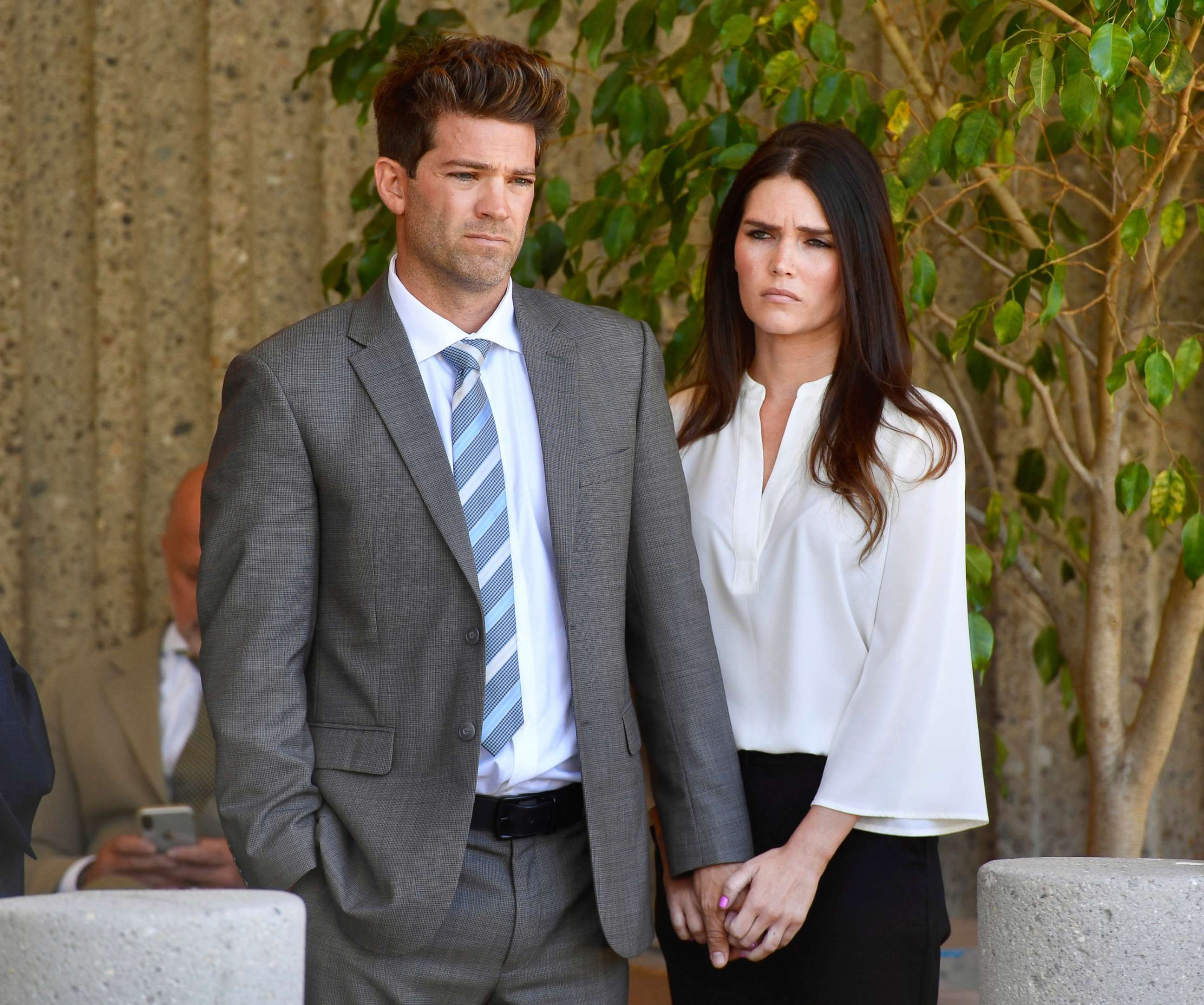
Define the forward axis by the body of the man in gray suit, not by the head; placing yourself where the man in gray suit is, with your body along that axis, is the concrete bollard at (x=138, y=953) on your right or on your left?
on your right

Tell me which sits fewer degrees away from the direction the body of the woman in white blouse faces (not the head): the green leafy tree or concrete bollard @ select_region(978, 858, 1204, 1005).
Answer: the concrete bollard

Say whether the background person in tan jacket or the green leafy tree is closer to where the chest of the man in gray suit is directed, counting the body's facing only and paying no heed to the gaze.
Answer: the green leafy tree

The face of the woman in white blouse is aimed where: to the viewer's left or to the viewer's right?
to the viewer's left

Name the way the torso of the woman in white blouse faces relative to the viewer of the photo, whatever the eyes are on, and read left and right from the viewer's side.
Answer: facing the viewer and to the left of the viewer

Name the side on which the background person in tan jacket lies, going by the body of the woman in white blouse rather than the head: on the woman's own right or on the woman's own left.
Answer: on the woman's own right

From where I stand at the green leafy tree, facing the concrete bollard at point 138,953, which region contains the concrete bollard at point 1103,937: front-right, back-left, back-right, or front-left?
front-left

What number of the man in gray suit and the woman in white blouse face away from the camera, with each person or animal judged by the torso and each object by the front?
0

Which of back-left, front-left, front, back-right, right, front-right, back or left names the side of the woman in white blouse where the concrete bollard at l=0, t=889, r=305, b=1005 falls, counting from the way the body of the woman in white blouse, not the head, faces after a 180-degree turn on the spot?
back

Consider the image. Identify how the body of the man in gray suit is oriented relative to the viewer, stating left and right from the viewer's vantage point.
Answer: facing the viewer and to the right of the viewer

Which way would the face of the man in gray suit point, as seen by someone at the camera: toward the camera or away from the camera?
toward the camera

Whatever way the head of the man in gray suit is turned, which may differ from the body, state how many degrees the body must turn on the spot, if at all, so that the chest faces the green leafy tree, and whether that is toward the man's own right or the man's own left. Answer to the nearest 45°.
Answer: approximately 90° to the man's own left

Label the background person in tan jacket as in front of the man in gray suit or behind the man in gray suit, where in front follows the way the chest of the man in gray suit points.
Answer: behind
